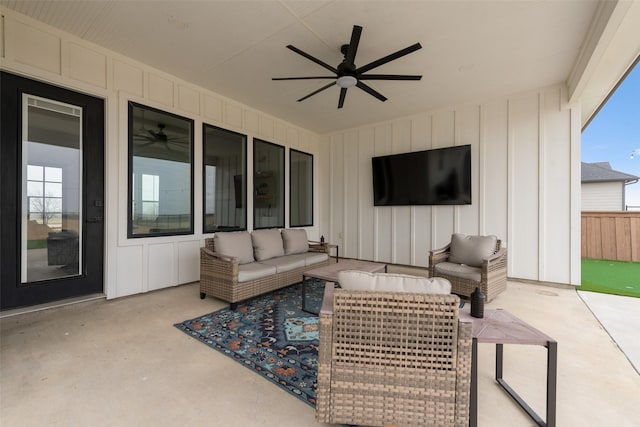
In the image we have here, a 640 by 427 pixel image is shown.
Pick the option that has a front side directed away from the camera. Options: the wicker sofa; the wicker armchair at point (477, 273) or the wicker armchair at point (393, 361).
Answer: the wicker armchair at point (393, 361)

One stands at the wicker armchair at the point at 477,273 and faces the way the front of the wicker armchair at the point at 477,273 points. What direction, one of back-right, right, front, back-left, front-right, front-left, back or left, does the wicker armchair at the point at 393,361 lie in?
front-left

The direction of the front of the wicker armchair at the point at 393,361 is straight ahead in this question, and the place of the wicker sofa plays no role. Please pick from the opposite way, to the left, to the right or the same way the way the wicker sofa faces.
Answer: to the right

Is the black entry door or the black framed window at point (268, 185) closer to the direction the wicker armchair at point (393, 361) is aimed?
the black framed window

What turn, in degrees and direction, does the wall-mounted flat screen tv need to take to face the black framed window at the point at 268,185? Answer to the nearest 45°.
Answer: approximately 45° to its right

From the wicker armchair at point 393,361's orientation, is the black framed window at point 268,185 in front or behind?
in front

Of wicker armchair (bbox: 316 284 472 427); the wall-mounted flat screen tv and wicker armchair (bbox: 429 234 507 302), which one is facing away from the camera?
wicker armchair (bbox: 316 284 472 427)

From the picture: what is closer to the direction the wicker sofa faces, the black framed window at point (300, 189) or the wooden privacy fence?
the wooden privacy fence

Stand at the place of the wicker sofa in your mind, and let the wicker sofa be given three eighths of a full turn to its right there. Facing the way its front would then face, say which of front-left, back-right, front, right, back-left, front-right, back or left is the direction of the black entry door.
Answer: front

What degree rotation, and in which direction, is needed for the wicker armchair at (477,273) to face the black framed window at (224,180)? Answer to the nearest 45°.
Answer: approximately 45° to its right

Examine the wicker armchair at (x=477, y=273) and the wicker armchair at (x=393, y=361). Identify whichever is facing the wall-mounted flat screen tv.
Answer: the wicker armchair at (x=393, y=361)

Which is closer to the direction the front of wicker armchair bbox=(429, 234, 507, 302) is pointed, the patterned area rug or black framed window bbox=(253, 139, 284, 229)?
the patterned area rug

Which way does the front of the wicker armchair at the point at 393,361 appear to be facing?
away from the camera

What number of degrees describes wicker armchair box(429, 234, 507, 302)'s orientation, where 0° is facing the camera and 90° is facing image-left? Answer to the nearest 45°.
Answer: approximately 45°
